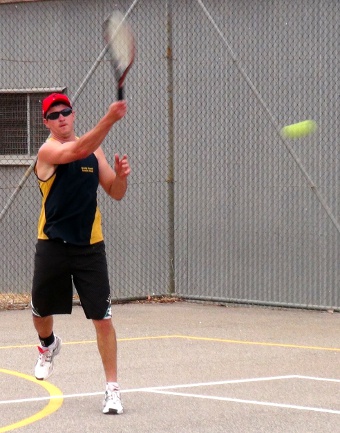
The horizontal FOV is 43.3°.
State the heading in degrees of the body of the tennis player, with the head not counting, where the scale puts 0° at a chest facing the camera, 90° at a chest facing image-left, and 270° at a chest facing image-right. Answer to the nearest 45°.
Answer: approximately 0°

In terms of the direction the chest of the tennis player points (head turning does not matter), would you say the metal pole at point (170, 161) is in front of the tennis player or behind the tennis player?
behind

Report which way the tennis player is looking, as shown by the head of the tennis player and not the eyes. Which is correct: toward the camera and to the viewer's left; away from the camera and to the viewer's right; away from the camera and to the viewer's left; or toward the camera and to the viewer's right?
toward the camera and to the viewer's right
